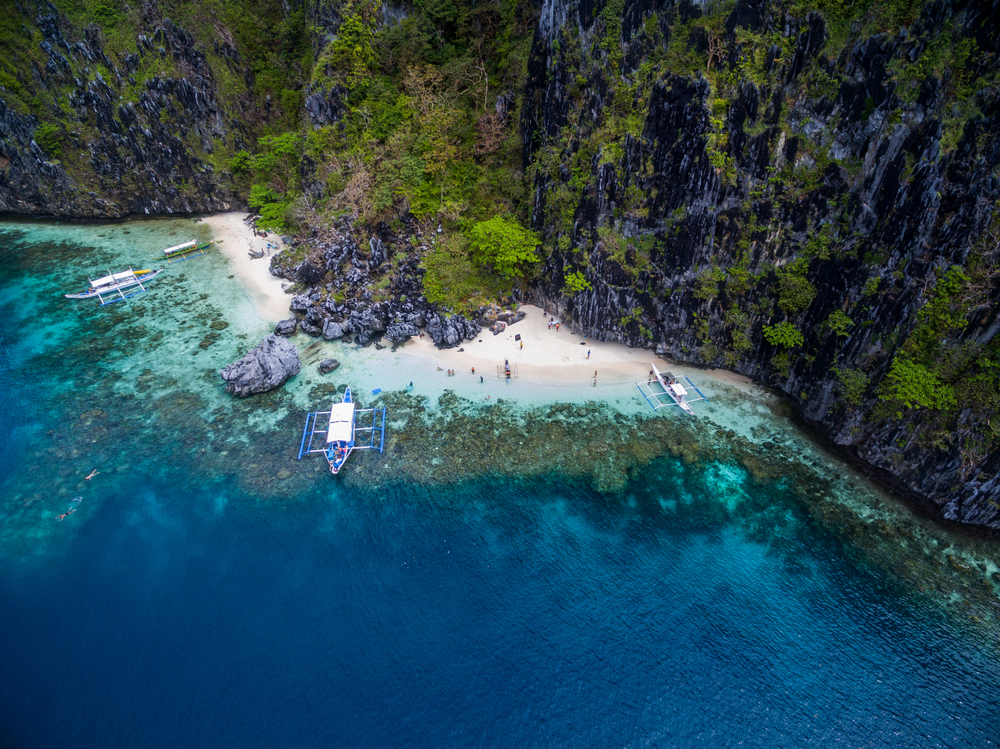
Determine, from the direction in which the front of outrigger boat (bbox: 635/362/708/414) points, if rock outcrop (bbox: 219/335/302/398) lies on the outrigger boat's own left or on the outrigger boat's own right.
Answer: on the outrigger boat's own left

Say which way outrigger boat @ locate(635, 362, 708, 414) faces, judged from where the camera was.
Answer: facing away from the viewer and to the left of the viewer

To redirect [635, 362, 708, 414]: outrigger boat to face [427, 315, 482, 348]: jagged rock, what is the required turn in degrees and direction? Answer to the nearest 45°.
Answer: approximately 45° to its left

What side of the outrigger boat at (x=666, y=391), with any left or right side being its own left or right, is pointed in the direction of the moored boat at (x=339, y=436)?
left

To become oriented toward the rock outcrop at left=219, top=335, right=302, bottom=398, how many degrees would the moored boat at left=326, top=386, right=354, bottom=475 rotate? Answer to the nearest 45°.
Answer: approximately 45° to its left

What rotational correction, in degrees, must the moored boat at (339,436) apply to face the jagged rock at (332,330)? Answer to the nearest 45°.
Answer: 0° — it already faces it

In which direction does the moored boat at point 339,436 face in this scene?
away from the camera
